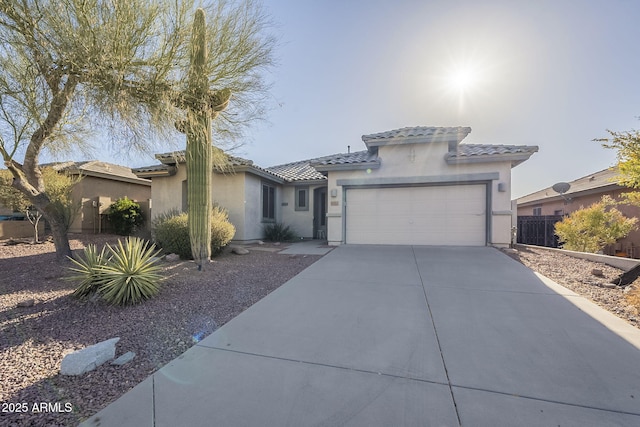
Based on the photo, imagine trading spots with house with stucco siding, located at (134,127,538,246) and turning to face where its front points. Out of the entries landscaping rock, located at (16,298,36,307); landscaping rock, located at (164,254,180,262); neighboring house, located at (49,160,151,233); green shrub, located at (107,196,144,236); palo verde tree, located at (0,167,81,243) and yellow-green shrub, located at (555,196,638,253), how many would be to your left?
1

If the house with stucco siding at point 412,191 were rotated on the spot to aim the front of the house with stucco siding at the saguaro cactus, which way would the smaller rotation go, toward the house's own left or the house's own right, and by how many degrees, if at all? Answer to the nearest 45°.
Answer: approximately 45° to the house's own right

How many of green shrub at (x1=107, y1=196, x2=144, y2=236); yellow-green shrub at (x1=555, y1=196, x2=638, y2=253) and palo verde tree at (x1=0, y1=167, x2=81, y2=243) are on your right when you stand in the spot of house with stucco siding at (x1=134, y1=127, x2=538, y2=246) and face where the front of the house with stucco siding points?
2

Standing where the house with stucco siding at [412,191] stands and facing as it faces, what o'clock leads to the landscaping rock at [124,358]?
The landscaping rock is roughly at 1 o'clock from the house with stucco siding.

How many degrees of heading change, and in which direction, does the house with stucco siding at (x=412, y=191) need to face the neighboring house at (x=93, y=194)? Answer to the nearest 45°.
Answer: approximately 90° to its right

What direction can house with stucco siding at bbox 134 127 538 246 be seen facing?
toward the camera

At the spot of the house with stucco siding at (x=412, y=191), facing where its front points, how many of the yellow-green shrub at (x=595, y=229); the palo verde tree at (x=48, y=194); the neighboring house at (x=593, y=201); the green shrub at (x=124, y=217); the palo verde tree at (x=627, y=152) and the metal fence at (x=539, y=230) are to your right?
2

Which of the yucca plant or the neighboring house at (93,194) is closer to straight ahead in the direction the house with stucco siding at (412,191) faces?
the yucca plant

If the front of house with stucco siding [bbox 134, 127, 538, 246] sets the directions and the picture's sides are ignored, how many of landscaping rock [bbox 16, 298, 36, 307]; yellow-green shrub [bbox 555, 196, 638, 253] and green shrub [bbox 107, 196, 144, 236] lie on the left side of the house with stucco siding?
1

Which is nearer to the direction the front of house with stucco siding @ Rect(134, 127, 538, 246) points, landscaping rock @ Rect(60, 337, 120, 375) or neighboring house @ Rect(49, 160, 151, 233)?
the landscaping rock

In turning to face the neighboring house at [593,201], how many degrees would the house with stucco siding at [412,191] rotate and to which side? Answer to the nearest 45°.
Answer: approximately 90° to its left

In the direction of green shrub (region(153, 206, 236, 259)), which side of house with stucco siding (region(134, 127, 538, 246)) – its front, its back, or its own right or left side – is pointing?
right

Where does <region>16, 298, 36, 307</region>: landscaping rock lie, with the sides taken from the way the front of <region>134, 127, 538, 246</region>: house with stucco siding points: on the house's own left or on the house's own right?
on the house's own right

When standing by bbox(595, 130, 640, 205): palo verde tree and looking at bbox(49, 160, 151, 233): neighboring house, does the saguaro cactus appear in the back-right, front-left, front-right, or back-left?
front-left

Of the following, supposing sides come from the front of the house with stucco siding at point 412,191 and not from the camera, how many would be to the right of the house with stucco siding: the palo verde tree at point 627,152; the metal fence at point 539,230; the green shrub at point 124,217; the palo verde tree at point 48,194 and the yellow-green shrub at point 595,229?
2

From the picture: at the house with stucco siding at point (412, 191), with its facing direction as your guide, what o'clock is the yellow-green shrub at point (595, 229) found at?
The yellow-green shrub is roughly at 9 o'clock from the house with stucco siding.
